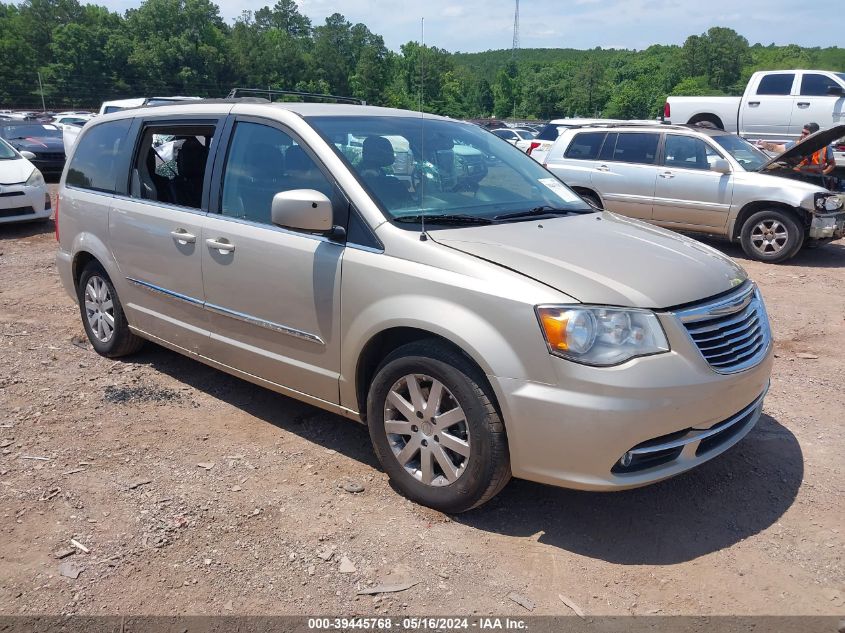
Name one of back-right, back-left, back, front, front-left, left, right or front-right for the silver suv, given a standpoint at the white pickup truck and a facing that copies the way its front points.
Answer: right

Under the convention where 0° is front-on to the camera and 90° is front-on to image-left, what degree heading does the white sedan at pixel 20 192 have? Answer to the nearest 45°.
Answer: approximately 315°

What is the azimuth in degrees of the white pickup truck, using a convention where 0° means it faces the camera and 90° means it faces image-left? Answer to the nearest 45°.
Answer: approximately 270°

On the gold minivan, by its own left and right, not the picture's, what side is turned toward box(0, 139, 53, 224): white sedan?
back

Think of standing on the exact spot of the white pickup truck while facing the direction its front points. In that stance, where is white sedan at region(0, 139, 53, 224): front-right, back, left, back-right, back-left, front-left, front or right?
back-right

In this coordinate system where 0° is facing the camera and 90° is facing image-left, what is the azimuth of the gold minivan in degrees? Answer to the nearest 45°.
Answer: approximately 315°

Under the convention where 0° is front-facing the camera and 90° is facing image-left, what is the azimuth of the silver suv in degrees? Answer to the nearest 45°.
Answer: approximately 315°
